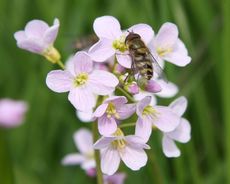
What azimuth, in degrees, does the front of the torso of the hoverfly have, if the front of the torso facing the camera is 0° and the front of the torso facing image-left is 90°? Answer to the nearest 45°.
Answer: approximately 135°
